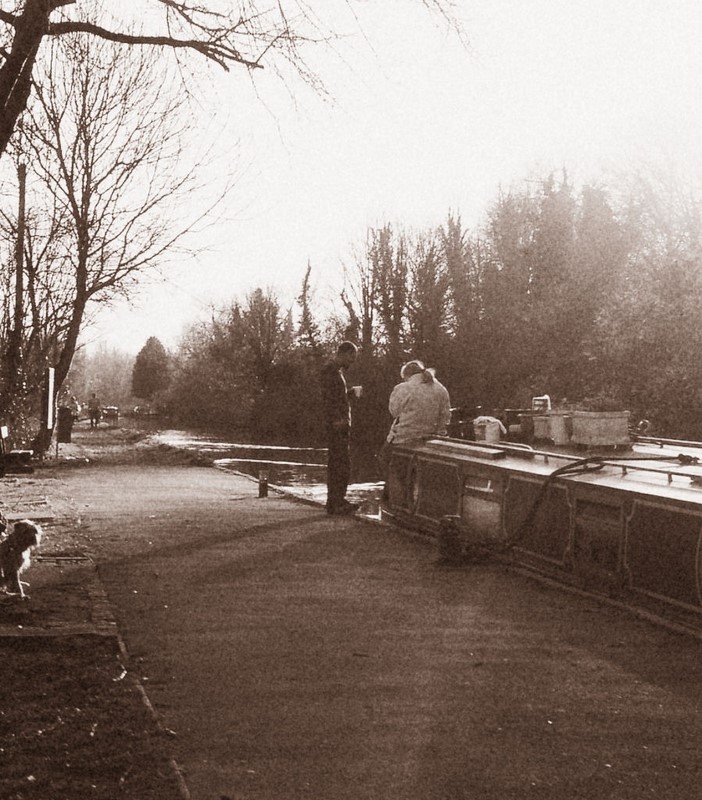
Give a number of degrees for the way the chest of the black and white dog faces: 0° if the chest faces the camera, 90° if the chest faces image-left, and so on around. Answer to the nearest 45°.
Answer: approximately 270°

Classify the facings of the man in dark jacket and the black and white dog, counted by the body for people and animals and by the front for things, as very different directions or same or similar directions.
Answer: same or similar directions

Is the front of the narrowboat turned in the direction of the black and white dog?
no

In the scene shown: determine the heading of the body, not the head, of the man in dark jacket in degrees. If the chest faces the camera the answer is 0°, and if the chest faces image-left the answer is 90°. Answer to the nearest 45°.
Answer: approximately 270°

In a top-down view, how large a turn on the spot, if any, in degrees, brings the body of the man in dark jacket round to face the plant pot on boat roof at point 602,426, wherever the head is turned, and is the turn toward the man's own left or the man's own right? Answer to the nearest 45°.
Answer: approximately 45° to the man's own right

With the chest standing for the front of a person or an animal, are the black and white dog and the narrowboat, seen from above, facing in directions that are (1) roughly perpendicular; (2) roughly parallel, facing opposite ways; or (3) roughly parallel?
roughly perpendicular

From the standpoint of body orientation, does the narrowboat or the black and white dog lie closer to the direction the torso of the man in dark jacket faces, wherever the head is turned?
the narrowboat
